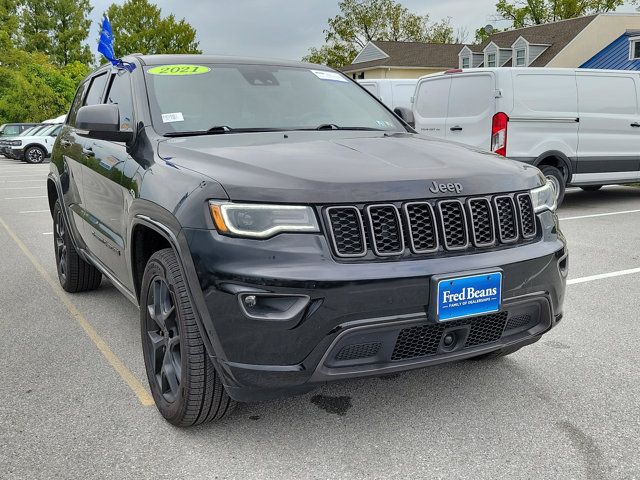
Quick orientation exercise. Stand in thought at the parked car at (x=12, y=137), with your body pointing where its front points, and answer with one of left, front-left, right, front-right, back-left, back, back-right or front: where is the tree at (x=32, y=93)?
back-right

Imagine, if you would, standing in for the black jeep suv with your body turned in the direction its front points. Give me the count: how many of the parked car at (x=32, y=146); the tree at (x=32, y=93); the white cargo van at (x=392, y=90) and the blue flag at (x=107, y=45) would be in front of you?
0

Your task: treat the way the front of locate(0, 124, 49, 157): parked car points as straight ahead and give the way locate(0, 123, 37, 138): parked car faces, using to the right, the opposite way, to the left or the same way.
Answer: the same way

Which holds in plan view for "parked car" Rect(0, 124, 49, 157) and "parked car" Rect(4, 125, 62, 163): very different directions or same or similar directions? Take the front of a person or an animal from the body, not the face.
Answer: same or similar directions

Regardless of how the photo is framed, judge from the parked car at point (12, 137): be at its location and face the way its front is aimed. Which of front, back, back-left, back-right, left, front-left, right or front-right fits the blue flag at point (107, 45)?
front-left

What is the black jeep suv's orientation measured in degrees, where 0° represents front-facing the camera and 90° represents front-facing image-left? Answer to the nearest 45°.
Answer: approximately 315°

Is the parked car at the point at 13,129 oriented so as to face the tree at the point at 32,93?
no

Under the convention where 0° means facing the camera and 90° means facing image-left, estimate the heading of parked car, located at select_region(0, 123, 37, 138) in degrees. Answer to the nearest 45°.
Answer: approximately 45°

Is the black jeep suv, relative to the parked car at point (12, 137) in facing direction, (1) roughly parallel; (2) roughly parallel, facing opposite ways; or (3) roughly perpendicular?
roughly perpendicular

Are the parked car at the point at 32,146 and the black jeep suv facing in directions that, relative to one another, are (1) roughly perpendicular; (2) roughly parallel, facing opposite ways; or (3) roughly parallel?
roughly perpendicular

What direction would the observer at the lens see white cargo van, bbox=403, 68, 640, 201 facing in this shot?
facing away from the viewer and to the right of the viewer

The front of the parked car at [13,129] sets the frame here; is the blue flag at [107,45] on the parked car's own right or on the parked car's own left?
on the parked car's own left

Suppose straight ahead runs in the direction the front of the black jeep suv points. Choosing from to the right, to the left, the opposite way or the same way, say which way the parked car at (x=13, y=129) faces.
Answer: to the right

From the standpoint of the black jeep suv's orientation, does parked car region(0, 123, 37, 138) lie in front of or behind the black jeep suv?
behind

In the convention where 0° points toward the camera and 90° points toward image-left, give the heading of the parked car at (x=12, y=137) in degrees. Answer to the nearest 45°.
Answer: approximately 45°

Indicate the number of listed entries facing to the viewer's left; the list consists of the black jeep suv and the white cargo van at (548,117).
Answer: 0

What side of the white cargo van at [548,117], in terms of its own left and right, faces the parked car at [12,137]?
left

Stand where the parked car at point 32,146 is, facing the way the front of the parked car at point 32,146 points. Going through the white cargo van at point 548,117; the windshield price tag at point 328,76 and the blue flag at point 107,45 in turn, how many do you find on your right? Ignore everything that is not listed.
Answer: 0
